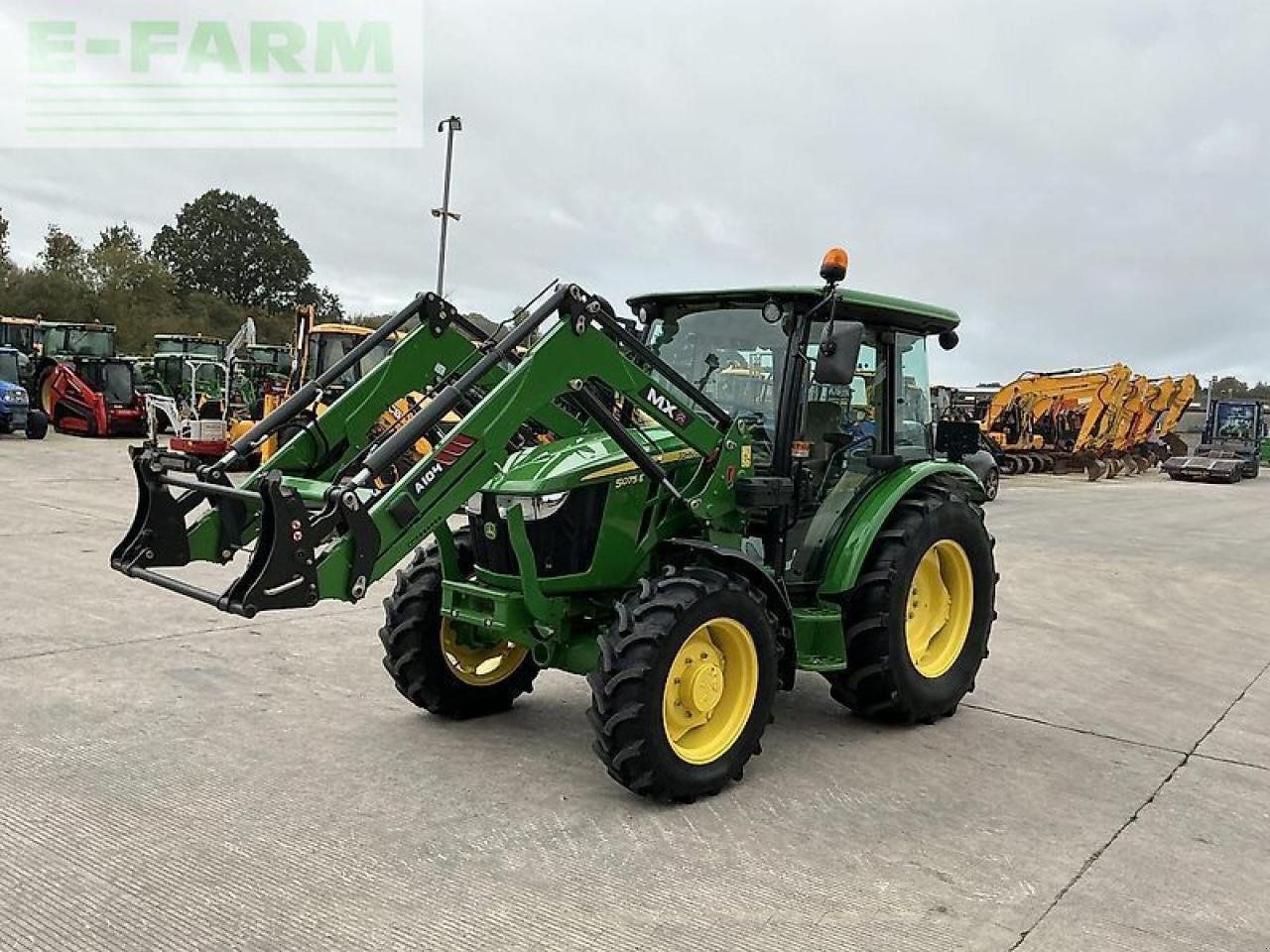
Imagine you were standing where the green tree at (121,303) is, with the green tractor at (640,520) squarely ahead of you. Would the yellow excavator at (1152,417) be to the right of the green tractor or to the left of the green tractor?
left

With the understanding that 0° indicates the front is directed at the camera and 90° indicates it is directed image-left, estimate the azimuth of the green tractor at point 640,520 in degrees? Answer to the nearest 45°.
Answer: approximately 45°

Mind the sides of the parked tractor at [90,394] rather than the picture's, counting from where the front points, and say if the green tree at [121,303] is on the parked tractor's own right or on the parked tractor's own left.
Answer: on the parked tractor's own left

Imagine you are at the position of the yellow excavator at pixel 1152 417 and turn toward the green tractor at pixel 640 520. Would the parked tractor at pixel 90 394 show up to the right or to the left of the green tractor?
right
